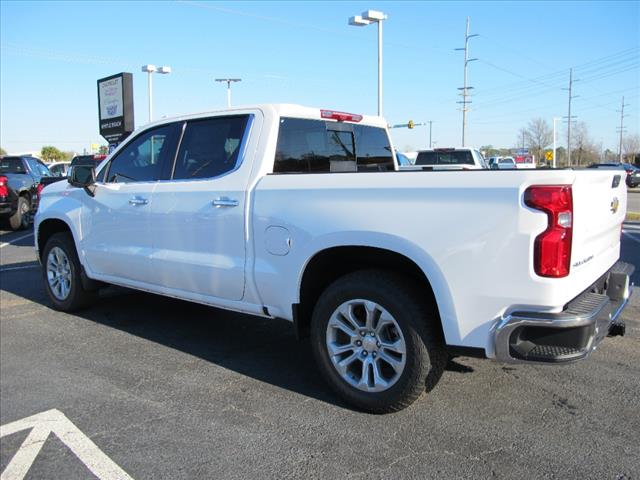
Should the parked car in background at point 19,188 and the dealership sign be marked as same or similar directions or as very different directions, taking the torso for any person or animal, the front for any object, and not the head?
very different directions

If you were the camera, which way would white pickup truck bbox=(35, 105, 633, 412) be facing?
facing away from the viewer and to the left of the viewer

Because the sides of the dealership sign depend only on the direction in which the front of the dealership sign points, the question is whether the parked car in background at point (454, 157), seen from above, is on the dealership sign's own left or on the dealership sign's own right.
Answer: on the dealership sign's own left

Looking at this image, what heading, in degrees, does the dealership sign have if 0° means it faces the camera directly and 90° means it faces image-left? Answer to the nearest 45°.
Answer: approximately 45°

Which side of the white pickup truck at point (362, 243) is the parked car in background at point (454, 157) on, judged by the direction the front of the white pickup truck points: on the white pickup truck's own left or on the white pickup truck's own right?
on the white pickup truck's own right

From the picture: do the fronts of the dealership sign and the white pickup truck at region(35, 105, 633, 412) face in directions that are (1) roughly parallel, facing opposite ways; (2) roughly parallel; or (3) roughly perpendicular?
roughly perpendicular

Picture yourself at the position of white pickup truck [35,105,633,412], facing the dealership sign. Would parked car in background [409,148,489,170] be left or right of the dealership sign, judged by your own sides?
right

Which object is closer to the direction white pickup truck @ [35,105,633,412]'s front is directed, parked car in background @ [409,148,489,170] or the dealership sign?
the dealership sign

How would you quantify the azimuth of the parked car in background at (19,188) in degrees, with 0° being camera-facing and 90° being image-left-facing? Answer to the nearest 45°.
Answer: approximately 225°

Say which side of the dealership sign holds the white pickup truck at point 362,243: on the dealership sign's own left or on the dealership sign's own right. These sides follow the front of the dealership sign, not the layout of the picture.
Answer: on the dealership sign's own left

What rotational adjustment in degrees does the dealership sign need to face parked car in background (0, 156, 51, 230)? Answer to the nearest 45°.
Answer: approximately 45° to its right

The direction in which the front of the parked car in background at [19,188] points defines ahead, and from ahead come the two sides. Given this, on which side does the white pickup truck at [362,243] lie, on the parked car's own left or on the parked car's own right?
on the parked car's own right
